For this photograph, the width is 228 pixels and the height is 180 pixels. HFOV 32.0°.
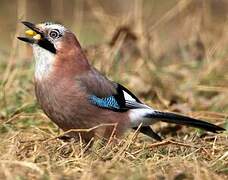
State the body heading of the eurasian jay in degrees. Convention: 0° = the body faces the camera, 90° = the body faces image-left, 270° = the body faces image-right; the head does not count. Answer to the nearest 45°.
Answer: approximately 90°
